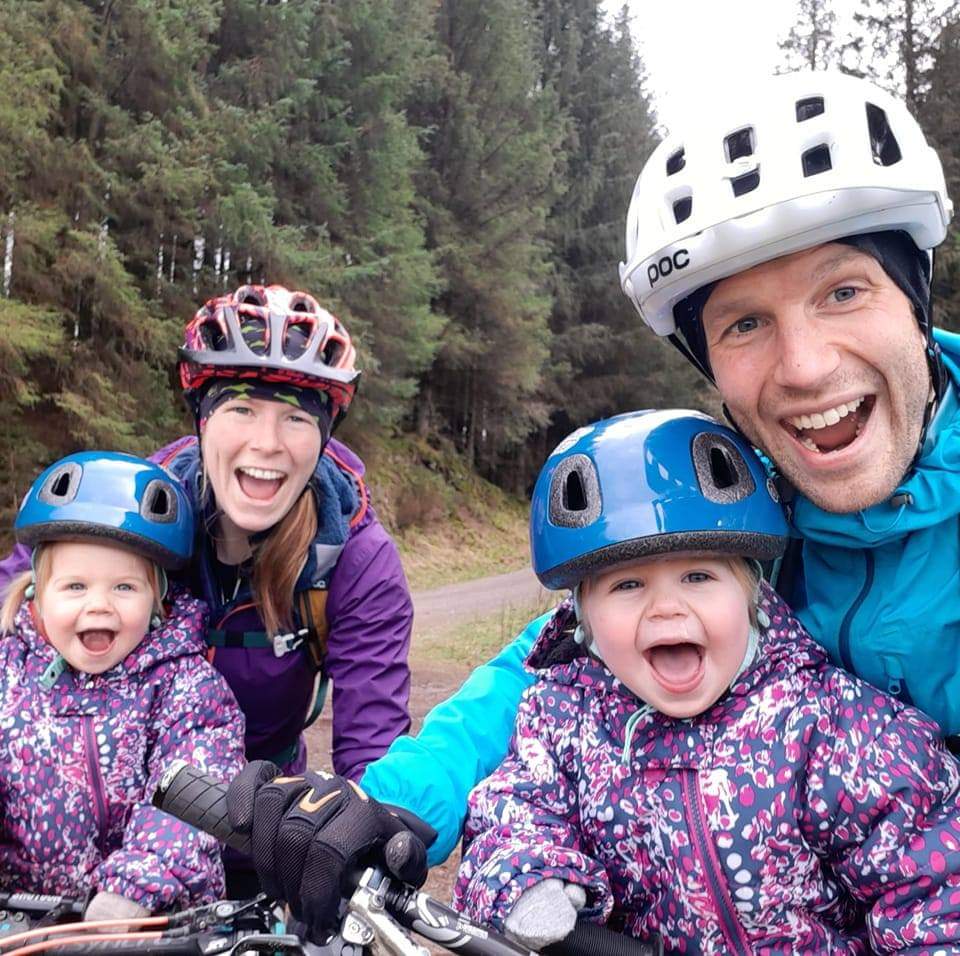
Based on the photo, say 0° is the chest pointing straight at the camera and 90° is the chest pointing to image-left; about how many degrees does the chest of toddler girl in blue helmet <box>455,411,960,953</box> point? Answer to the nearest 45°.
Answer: approximately 0°

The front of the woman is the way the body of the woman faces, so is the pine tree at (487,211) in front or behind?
behind

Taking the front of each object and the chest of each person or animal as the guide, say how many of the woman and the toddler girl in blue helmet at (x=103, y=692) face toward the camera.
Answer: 2

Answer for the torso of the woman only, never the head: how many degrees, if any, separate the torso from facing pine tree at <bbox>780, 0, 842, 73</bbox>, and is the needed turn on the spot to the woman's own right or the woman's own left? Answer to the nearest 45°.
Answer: approximately 135° to the woman's own left

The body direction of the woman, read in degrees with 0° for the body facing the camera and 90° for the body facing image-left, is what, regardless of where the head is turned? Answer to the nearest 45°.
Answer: approximately 0°
